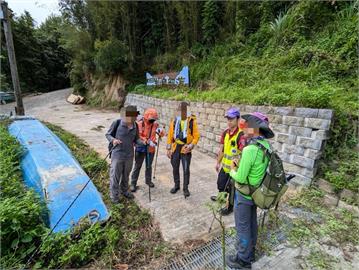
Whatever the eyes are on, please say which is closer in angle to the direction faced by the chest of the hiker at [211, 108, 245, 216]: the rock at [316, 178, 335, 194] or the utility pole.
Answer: the utility pole

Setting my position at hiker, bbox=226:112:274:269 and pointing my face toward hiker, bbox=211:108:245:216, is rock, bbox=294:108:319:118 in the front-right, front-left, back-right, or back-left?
front-right

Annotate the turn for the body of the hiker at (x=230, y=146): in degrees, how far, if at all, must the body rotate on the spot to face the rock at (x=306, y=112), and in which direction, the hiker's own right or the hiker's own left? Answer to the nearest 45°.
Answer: approximately 180°

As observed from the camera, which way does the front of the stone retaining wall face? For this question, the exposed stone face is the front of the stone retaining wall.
facing the viewer and to the left of the viewer

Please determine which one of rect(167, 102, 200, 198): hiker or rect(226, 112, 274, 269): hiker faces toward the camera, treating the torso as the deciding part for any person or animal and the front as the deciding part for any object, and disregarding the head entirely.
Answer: rect(167, 102, 200, 198): hiker

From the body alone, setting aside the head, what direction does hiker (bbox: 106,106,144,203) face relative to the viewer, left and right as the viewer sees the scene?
facing the viewer and to the right of the viewer

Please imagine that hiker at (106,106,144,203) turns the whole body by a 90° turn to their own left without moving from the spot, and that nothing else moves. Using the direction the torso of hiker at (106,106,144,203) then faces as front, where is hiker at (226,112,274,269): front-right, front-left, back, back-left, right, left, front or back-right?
right

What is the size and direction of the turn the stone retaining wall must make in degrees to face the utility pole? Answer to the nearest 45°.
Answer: approximately 45° to its right

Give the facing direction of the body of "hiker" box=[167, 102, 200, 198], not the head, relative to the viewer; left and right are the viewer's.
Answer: facing the viewer

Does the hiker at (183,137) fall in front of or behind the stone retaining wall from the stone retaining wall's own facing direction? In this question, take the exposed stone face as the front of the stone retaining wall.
in front

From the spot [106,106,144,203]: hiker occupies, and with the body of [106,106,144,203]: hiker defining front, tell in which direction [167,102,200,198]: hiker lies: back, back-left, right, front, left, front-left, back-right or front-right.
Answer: front-left

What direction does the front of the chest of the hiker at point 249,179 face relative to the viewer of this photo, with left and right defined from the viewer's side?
facing to the left of the viewer

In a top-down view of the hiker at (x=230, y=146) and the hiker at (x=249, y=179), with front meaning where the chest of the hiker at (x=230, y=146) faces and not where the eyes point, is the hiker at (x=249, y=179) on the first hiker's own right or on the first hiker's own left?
on the first hiker's own left

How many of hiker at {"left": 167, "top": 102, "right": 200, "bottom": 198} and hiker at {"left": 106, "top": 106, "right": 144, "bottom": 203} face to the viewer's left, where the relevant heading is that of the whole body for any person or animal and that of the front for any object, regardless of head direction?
0
